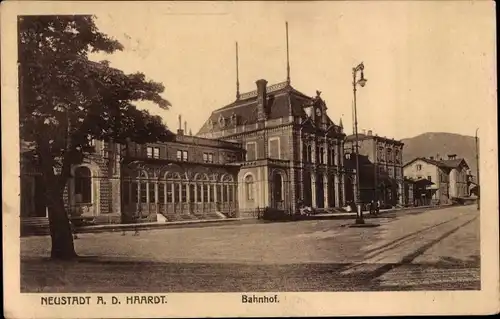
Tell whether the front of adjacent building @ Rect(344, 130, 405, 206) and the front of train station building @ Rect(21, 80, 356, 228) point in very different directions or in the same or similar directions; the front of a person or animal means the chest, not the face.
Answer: same or similar directions

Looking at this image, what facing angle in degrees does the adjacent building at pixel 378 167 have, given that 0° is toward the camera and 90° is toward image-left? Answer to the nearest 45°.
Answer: approximately 315°

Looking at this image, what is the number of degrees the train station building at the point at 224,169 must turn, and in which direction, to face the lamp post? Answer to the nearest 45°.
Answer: approximately 45° to its left

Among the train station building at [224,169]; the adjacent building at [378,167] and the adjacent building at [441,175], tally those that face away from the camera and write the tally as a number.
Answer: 0

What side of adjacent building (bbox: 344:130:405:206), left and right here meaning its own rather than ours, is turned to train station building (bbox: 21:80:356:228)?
right

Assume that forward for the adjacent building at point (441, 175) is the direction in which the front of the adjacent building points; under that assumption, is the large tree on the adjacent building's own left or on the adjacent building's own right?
on the adjacent building's own right

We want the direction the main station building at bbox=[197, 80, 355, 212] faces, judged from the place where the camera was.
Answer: facing the viewer and to the right of the viewer

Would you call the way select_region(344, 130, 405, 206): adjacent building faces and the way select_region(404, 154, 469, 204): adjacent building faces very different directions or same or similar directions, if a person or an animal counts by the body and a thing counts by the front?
same or similar directions

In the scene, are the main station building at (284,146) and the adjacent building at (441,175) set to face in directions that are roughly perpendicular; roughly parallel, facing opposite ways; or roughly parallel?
roughly parallel

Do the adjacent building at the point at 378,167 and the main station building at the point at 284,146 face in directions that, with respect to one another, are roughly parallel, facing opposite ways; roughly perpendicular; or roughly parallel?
roughly parallel
